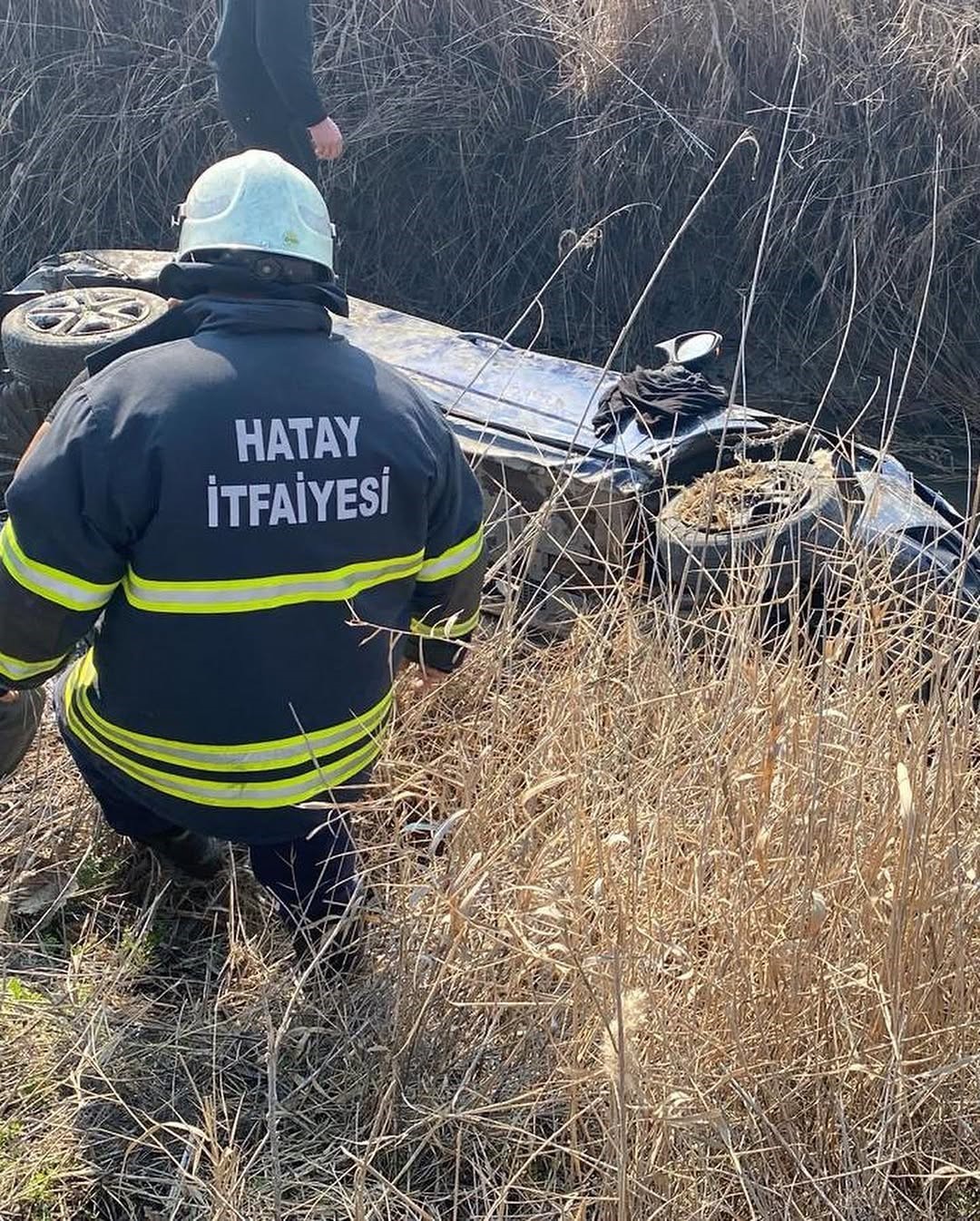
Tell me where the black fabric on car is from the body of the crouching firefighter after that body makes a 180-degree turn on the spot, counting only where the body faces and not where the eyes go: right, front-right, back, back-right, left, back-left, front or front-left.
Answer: back-left

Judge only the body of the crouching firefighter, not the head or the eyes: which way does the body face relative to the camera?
away from the camera

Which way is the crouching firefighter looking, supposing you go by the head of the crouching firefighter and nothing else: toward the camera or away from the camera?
away from the camera
